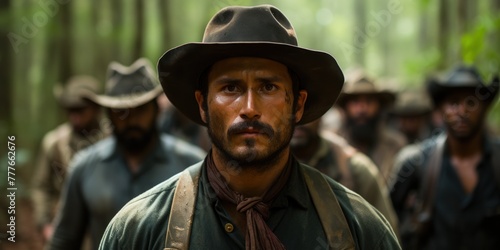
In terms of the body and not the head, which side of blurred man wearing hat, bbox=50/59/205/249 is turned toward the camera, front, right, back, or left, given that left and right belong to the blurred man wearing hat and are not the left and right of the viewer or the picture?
front

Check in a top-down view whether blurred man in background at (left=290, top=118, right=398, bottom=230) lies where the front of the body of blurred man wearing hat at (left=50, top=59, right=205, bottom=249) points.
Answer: no

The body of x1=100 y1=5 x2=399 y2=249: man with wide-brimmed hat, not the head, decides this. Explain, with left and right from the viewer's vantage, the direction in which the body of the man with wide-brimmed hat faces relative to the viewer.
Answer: facing the viewer

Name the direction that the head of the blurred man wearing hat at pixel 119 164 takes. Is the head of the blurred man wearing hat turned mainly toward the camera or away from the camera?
toward the camera

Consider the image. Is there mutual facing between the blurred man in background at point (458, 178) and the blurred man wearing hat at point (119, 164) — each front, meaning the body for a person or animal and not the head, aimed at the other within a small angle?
no

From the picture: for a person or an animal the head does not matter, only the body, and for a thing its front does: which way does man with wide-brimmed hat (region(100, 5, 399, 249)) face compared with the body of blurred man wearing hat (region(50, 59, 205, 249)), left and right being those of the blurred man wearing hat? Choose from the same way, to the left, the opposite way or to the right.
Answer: the same way

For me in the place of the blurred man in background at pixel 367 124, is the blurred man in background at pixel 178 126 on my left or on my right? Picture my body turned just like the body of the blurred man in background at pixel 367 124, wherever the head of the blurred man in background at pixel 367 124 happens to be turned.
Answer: on my right

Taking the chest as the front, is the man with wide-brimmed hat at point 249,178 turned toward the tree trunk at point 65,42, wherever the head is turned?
no

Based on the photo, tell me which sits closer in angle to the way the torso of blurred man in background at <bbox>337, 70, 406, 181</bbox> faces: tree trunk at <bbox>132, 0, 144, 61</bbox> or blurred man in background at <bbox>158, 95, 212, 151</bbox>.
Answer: the blurred man in background

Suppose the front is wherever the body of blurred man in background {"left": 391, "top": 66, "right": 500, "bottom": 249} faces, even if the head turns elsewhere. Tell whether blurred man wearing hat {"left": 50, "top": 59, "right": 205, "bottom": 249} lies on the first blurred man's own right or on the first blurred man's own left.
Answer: on the first blurred man's own right

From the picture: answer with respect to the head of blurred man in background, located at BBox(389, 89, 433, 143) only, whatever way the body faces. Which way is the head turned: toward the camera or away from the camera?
toward the camera

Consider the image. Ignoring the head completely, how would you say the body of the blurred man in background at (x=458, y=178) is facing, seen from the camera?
toward the camera

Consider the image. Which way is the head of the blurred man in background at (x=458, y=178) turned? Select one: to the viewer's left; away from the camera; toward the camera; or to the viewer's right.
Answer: toward the camera

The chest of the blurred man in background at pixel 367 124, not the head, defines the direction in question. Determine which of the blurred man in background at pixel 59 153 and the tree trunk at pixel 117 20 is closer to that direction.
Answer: the blurred man in background

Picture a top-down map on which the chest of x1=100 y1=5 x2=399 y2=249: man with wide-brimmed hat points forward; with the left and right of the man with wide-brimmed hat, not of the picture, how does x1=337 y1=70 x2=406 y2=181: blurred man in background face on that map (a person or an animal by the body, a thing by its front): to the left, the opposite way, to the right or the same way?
the same way

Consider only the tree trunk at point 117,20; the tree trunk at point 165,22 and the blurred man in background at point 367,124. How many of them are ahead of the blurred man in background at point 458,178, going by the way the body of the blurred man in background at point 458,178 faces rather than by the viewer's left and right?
0

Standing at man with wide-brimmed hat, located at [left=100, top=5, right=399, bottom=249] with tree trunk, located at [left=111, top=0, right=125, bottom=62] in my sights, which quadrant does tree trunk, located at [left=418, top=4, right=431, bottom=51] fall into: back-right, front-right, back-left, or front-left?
front-right

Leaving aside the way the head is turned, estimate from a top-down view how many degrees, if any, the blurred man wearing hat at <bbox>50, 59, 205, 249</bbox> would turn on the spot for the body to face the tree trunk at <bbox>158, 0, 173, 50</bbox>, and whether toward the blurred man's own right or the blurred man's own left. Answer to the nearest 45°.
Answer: approximately 180°

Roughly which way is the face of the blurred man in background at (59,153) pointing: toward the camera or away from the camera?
toward the camera
